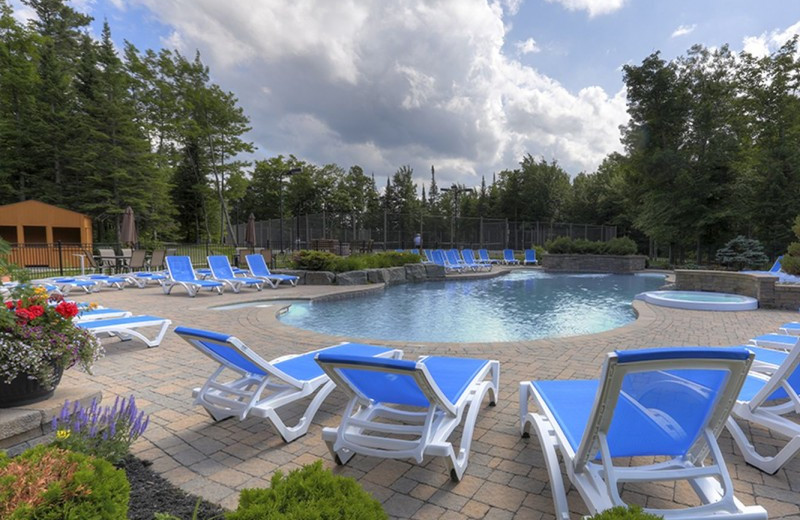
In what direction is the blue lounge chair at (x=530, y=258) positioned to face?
toward the camera

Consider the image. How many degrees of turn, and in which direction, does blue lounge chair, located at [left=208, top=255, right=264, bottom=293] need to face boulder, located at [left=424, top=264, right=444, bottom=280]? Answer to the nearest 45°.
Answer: approximately 45° to its left

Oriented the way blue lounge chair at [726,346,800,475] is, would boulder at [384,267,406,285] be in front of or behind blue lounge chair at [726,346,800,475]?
in front

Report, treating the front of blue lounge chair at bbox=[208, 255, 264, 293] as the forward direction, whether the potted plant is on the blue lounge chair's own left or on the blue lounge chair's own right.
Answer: on the blue lounge chair's own right

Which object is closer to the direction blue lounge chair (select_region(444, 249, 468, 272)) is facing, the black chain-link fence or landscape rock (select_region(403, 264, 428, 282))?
the landscape rock

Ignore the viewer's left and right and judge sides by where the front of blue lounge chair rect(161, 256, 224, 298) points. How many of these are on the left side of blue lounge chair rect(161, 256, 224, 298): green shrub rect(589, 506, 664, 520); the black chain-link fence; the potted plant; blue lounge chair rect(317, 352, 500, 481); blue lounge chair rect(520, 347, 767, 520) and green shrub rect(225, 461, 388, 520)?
1

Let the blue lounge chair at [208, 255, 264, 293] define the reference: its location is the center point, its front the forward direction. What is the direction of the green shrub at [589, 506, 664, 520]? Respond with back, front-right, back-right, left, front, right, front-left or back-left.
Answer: front-right

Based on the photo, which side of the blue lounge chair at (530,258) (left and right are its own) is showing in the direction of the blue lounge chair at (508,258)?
right

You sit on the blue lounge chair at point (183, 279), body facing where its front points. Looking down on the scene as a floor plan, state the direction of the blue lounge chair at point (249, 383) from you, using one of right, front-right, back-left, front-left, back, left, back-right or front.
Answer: front-right
